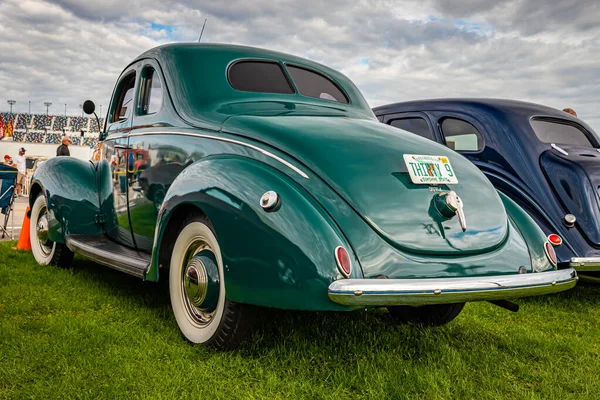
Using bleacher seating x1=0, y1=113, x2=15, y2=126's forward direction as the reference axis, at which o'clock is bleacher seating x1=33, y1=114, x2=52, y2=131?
bleacher seating x1=33, y1=114, x2=52, y2=131 is roughly at 8 o'clock from bleacher seating x1=0, y1=113, x2=15, y2=126.

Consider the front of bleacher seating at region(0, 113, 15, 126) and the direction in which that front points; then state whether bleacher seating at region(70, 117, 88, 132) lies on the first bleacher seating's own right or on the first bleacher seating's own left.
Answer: on the first bleacher seating's own left

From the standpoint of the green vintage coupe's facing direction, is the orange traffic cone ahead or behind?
ahead

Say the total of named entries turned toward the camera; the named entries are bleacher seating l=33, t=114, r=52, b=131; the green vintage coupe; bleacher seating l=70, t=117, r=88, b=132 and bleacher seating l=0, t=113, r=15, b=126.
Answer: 3

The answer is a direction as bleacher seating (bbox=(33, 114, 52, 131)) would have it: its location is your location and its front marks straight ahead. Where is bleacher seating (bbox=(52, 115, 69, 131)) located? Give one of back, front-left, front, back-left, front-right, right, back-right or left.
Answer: left

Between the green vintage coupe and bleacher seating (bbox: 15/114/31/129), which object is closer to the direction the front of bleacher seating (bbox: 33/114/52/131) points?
the green vintage coupe

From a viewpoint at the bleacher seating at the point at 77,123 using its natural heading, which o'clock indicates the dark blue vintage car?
The dark blue vintage car is roughly at 12 o'clock from the bleacher seating.

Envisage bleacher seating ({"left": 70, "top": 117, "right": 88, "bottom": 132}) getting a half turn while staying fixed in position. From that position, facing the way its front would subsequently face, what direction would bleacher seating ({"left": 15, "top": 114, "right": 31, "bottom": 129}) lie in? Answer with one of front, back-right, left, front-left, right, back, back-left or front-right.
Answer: left

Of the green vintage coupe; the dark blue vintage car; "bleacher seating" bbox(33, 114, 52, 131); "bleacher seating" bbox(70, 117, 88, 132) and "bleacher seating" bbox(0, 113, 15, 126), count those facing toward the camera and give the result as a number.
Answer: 3

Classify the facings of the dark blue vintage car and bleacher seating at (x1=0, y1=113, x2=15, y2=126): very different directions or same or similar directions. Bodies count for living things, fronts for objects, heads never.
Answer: very different directions

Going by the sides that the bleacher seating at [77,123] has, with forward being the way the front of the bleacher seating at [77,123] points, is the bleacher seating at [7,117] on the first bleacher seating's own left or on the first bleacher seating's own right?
on the first bleacher seating's own right
